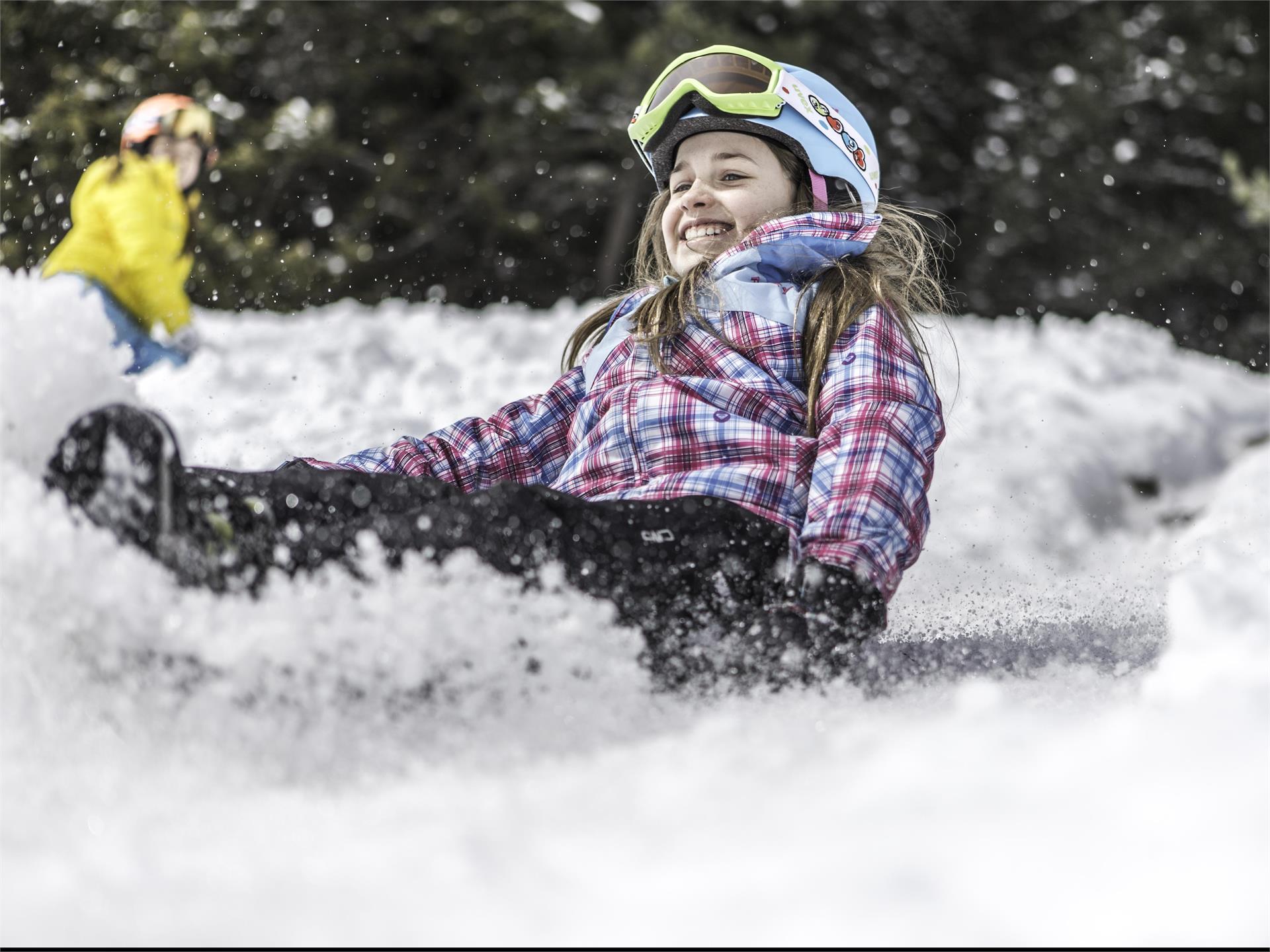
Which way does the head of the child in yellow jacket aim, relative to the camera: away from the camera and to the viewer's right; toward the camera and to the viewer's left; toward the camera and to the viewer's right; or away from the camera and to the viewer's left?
toward the camera and to the viewer's right

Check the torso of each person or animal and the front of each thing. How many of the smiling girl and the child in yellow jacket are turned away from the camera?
0

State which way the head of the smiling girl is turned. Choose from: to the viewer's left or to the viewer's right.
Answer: to the viewer's left

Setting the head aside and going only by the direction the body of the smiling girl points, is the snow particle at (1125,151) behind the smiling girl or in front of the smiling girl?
behind

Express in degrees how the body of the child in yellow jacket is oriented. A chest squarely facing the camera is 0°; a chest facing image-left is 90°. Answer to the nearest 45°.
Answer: approximately 315°

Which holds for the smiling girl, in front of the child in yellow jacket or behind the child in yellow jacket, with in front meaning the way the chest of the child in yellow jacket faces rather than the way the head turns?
in front

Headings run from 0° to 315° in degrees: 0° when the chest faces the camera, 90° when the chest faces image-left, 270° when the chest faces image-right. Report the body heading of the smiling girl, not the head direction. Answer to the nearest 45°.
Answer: approximately 45°

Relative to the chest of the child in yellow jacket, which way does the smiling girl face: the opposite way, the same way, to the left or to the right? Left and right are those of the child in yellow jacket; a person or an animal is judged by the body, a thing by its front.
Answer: to the right

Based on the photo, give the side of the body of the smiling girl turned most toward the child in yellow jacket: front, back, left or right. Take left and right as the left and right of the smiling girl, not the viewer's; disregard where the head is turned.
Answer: right

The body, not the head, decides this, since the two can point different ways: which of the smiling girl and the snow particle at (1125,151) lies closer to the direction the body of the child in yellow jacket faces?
the smiling girl
